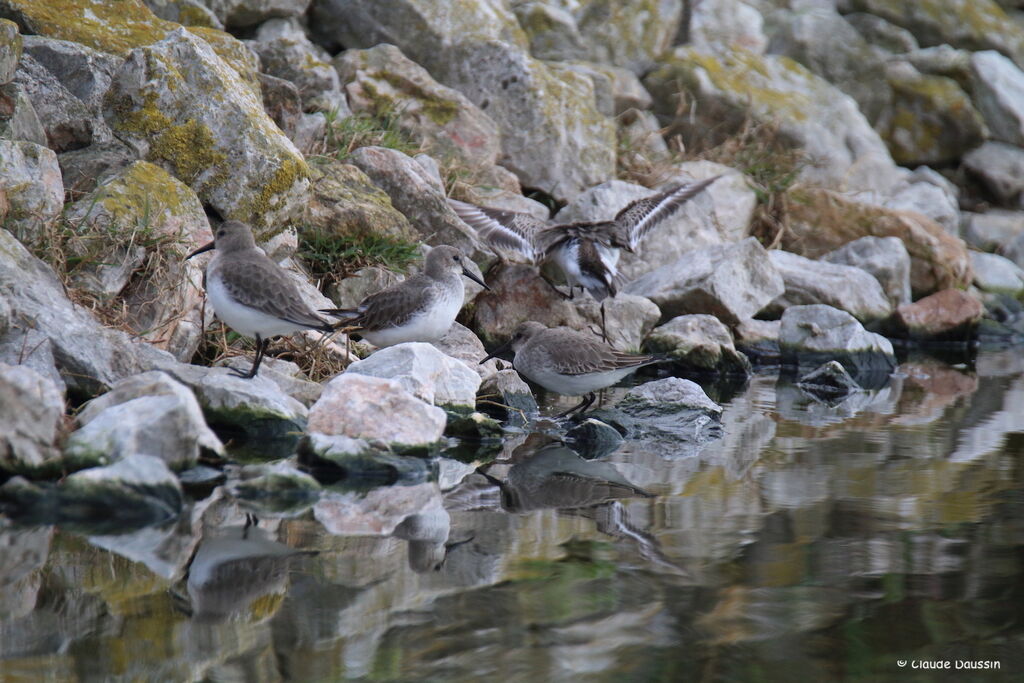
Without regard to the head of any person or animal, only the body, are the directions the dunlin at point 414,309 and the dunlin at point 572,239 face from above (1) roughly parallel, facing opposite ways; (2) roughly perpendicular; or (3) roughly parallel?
roughly perpendicular

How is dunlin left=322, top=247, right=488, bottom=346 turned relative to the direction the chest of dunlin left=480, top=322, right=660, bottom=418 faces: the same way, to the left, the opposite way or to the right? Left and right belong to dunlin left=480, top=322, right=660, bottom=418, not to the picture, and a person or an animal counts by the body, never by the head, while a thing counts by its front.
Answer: the opposite way

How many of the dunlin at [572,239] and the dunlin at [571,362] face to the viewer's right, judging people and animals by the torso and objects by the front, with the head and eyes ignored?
0

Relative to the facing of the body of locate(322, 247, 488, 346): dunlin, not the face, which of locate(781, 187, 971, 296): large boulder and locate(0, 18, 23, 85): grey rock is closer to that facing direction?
the large boulder

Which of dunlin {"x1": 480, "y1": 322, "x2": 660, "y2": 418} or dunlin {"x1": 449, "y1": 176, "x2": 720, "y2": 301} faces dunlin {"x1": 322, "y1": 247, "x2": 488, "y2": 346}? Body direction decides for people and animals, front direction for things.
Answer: dunlin {"x1": 480, "y1": 322, "x2": 660, "y2": 418}

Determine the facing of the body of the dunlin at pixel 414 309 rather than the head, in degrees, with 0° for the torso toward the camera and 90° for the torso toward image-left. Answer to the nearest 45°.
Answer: approximately 270°

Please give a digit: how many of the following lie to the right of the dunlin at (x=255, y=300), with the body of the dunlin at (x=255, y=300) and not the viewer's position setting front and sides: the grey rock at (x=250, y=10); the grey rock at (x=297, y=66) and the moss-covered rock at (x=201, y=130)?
3

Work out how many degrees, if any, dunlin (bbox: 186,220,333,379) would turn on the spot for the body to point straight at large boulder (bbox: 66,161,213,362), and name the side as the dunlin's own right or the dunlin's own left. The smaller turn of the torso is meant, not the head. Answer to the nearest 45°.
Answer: approximately 45° to the dunlin's own right

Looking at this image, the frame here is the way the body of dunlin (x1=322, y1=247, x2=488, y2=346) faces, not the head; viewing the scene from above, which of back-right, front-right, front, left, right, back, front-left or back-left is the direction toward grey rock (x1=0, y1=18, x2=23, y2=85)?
back

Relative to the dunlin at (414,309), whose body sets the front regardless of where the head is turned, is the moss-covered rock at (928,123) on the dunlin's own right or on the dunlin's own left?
on the dunlin's own left

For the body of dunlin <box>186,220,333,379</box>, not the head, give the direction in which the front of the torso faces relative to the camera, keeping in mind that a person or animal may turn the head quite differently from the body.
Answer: to the viewer's left

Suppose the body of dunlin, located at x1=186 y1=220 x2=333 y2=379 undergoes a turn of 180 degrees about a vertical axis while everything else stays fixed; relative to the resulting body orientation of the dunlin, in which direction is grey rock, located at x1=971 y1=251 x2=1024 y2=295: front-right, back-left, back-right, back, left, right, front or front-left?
front-left

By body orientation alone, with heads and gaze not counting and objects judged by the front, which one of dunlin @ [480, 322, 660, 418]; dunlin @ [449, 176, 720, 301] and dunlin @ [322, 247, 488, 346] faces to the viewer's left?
dunlin @ [480, 322, 660, 418]

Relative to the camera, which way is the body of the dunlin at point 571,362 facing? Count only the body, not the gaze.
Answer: to the viewer's left
